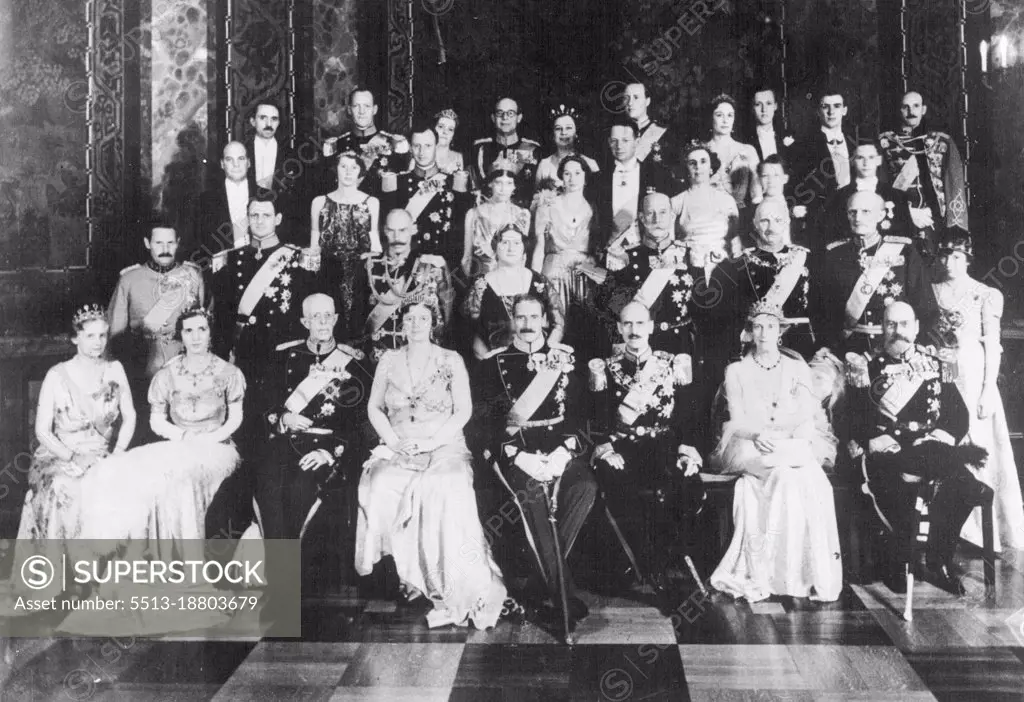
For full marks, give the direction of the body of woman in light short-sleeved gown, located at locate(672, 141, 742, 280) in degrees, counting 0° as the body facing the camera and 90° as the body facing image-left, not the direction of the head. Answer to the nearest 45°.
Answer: approximately 0°

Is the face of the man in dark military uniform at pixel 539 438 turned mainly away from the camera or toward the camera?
toward the camera

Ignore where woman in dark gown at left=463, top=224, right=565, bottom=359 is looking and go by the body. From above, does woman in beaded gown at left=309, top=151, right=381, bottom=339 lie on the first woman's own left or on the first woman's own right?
on the first woman's own right

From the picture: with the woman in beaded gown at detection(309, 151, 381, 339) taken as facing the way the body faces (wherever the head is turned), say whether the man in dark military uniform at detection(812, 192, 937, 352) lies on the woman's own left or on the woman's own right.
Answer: on the woman's own left

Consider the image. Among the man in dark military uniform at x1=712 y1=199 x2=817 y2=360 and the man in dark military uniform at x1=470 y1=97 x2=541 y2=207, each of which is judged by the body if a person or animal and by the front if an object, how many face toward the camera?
2

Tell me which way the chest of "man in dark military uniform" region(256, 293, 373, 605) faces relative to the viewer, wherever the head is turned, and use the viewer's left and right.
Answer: facing the viewer

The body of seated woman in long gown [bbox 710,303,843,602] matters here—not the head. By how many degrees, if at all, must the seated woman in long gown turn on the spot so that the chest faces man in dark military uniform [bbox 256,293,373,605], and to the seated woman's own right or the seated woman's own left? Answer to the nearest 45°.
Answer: approximately 90° to the seated woman's own right

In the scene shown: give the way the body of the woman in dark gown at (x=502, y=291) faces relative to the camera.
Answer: toward the camera

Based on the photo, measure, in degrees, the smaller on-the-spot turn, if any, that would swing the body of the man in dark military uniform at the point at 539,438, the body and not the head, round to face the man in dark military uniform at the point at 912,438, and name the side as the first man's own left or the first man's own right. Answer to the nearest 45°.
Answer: approximately 90° to the first man's own left

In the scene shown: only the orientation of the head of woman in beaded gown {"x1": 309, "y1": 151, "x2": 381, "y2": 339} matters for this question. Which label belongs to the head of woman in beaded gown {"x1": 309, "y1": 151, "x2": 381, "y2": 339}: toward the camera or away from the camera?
toward the camera

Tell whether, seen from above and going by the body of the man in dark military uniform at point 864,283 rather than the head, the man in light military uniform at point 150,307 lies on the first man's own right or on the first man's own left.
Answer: on the first man's own right

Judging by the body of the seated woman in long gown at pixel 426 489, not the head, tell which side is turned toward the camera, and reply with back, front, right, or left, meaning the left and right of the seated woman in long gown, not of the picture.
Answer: front

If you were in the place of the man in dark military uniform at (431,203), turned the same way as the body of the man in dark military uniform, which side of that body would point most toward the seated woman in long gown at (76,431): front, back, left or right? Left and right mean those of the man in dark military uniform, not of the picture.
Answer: right

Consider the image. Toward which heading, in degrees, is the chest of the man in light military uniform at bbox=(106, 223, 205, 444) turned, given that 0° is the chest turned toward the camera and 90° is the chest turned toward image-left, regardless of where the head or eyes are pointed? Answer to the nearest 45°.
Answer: approximately 0°

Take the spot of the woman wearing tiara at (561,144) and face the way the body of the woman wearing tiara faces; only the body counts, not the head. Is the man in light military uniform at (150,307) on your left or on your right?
on your right
